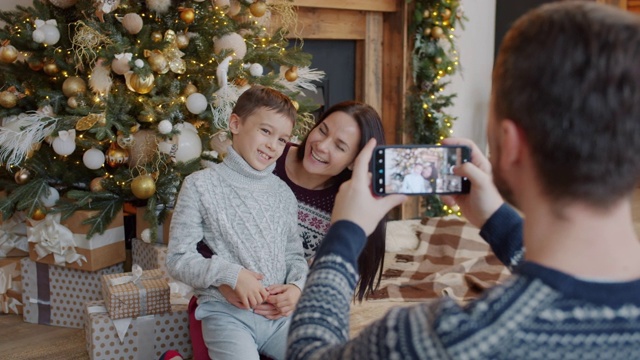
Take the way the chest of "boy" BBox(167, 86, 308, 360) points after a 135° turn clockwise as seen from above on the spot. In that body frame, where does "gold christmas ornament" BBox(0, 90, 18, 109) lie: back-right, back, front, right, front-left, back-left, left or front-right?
front-right

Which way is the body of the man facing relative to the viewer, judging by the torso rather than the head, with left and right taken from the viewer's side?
facing away from the viewer and to the left of the viewer

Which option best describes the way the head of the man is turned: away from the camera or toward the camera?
away from the camera

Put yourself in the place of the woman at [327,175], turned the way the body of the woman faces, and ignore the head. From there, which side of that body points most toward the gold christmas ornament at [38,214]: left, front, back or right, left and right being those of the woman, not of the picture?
right

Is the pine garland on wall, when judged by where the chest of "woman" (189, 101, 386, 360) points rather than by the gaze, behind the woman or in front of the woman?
behind

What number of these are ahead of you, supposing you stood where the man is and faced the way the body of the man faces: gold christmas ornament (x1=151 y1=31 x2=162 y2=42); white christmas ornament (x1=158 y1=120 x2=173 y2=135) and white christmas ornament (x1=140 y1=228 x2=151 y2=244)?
3

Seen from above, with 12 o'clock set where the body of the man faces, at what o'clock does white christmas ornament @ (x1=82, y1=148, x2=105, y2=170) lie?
The white christmas ornament is roughly at 12 o'clock from the man.

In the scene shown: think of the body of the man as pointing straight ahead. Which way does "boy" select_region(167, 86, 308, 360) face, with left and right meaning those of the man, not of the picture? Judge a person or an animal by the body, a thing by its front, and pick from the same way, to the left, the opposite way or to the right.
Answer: the opposite way

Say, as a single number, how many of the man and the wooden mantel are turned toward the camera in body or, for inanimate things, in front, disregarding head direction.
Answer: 1

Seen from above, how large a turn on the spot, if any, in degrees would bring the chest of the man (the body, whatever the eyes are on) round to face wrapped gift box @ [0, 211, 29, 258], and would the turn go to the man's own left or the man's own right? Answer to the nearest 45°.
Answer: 0° — they already face it

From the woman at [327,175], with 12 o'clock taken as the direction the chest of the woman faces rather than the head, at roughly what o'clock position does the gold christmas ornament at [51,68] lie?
The gold christmas ornament is roughly at 3 o'clock from the woman.

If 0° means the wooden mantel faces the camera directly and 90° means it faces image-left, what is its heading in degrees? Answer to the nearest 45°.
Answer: approximately 0°
